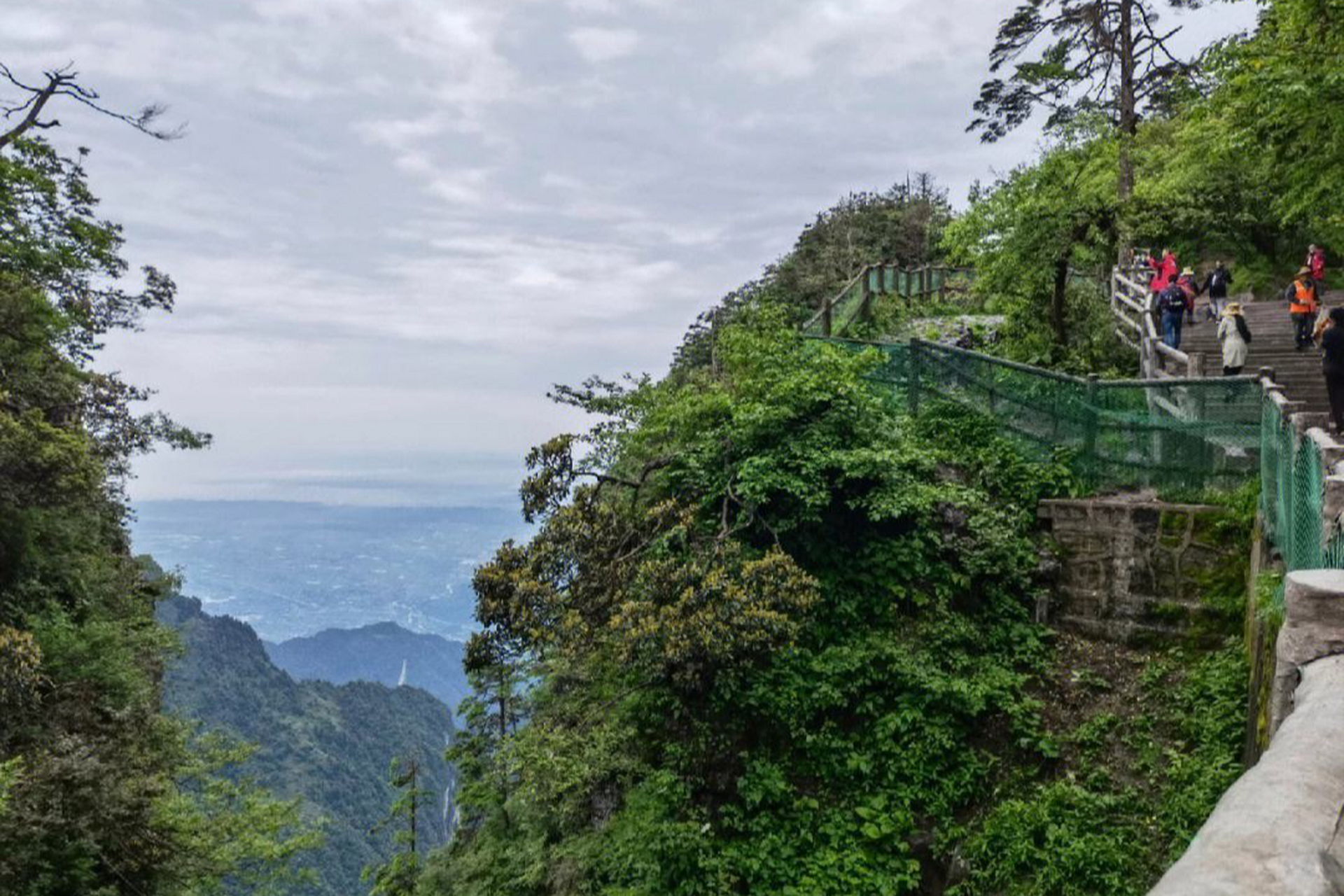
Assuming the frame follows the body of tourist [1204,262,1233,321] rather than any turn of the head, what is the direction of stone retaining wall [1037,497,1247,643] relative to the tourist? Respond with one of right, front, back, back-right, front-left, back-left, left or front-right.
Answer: front

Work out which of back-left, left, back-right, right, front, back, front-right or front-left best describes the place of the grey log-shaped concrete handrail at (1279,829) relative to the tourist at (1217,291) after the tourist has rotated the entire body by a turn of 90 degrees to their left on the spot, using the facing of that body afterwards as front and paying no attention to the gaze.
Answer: right

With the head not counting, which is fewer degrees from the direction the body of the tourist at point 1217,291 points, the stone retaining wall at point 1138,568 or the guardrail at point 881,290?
the stone retaining wall

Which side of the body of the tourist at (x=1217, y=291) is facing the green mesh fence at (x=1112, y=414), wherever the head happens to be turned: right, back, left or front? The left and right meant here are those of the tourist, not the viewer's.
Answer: front
